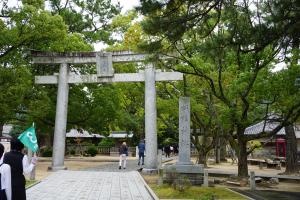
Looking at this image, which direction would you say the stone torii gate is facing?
toward the camera

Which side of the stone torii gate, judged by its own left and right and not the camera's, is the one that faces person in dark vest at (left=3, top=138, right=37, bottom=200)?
front

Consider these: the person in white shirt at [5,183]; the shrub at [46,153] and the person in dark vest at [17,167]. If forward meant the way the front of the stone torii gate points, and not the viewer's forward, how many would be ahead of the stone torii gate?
2

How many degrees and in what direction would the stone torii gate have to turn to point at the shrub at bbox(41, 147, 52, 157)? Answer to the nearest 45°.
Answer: approximately 180°

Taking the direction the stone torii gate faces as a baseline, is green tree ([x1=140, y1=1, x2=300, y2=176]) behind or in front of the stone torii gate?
in front

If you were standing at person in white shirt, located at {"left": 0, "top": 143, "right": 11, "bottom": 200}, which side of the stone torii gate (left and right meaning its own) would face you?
front

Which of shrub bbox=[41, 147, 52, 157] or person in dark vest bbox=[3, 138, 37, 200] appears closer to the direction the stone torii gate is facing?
the person in dark vest
